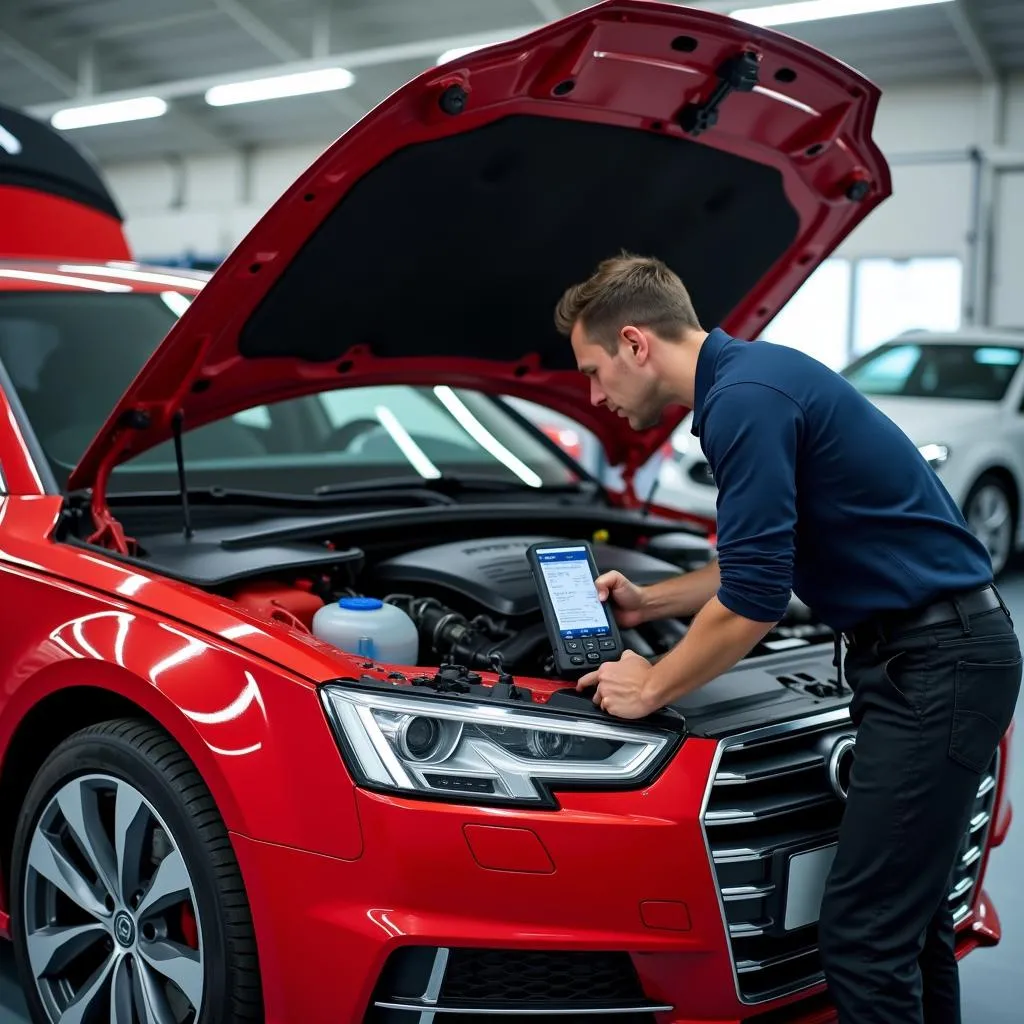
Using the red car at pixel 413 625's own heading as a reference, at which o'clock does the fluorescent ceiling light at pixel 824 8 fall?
The fluorescent ceiling light is roughly at 8 o'clock from the red car.

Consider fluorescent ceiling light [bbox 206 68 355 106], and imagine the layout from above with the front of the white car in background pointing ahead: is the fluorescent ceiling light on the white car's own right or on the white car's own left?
on the white car's own right

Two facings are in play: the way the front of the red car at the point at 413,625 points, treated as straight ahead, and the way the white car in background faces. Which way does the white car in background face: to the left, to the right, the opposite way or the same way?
to the right

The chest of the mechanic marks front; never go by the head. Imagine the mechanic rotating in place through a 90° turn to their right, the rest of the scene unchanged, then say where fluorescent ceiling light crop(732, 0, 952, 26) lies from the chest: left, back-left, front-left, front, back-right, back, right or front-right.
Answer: front

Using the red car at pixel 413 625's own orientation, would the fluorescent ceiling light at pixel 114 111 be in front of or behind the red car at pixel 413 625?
behind

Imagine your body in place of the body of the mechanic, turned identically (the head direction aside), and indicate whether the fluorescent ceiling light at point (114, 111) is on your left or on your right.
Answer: on your right

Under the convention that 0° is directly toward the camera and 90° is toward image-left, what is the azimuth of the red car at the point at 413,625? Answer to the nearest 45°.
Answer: approximately 315°

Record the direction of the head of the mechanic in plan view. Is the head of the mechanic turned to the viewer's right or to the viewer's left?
to the viewer's left

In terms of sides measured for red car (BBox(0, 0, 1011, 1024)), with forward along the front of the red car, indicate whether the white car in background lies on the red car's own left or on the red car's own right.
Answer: on the red car's own left

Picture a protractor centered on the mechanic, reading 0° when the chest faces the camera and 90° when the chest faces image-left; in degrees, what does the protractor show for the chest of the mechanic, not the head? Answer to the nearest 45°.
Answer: approximately 90°
